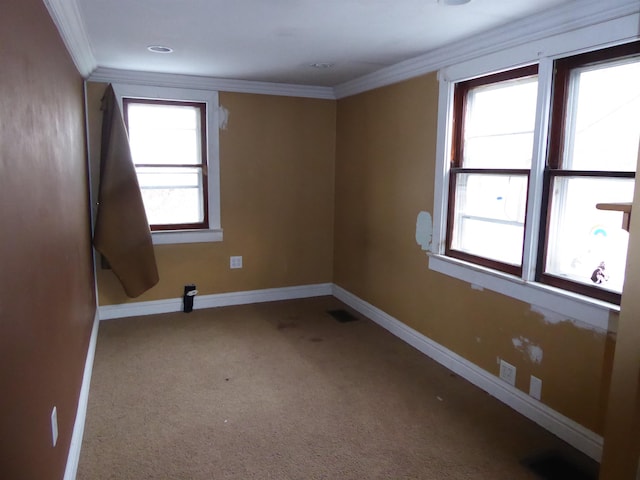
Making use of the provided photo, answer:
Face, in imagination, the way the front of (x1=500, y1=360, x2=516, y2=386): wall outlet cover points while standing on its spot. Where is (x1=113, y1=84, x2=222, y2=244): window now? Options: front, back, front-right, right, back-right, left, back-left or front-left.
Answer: front-right

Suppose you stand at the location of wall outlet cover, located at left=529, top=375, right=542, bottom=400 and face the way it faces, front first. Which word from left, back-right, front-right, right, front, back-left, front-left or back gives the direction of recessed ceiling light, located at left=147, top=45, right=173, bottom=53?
front-right

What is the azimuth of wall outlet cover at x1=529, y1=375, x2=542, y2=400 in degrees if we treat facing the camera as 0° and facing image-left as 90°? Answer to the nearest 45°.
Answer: approximately 45°

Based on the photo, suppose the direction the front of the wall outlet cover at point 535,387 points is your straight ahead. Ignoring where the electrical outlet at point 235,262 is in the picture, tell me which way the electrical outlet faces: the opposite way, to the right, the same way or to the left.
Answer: to the left

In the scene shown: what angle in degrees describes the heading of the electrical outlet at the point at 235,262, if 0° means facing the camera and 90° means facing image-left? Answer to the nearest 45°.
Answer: approximately 0°

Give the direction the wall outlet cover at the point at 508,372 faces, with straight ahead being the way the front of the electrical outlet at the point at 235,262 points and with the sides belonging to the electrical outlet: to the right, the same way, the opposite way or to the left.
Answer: to the right

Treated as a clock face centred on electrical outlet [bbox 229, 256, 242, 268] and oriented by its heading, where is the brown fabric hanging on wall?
The brown fabric hanging on wall is roughly at 2 o'clock from the electrical outlet.

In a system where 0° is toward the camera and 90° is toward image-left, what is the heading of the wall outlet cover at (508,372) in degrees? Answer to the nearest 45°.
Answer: approximately 45°
